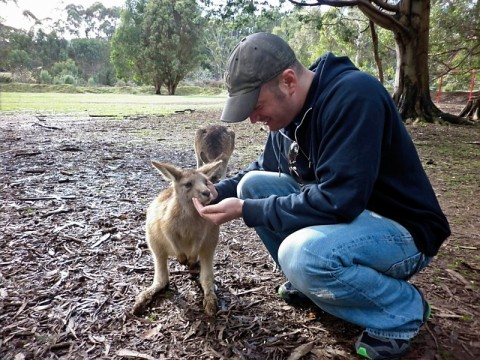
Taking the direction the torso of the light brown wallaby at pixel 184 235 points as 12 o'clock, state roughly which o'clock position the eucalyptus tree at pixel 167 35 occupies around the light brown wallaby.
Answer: The eucalyptus tree is roughly at 6 o'clock from the light brown wallaby.

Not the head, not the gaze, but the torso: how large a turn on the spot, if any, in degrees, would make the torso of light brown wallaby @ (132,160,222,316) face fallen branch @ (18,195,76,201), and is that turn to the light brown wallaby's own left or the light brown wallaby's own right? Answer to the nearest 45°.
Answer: approximately 135° to the light brown wallaby's own right

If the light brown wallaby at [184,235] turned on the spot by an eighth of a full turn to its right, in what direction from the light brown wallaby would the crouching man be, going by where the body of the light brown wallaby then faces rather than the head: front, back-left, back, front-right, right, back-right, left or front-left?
left

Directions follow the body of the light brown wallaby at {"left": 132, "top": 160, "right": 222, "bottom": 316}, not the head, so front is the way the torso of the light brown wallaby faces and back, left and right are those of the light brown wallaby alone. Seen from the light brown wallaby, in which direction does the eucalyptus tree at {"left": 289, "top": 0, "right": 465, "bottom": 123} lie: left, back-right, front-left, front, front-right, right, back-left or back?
back-left

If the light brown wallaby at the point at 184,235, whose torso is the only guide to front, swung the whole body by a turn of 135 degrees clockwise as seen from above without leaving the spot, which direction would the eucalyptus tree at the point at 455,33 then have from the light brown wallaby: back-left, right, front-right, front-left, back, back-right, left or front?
right

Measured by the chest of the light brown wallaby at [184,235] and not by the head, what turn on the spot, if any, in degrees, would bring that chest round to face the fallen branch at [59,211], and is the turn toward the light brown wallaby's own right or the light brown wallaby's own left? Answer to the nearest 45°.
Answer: approximately 135° to the light brown wallaby's own right

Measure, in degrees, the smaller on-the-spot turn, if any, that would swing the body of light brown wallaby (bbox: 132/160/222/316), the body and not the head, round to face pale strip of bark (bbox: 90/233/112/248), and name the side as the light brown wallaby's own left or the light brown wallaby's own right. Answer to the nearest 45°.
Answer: approximately 135° to the light brown wallaby's own right

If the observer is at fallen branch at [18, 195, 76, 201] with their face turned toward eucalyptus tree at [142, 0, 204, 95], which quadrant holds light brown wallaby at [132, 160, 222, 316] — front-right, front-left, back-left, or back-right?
back-right

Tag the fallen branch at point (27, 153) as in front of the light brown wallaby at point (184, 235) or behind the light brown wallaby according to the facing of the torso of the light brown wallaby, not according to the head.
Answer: behind

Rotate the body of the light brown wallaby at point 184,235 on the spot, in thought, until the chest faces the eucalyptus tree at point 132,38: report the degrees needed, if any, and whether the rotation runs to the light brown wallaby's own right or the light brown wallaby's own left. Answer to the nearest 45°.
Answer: approximately 180°

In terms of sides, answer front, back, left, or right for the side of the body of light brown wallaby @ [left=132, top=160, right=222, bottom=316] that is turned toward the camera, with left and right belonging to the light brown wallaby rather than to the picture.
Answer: front

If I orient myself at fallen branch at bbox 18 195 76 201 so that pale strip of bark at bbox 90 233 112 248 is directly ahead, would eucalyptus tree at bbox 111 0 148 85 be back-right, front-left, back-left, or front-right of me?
back-left
